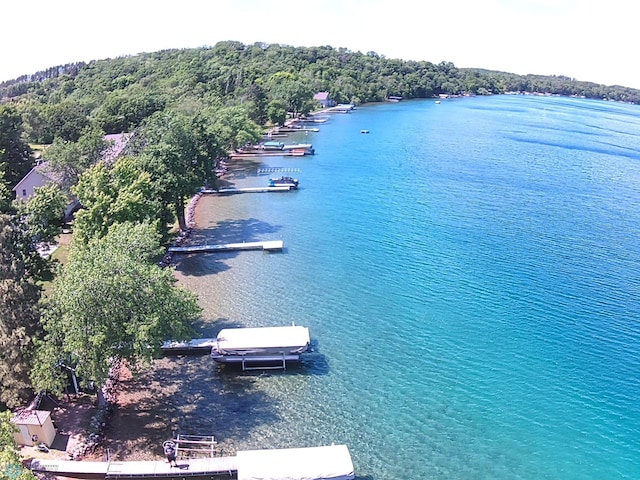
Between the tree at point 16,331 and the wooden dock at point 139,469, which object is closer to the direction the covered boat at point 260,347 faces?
the tree

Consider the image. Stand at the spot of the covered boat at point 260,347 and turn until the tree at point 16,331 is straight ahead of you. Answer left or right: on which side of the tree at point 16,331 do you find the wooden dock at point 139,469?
left

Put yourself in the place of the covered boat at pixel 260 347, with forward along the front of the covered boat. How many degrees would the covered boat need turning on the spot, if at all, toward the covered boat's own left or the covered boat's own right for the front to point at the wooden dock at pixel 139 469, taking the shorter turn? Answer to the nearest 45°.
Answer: approximately 45° to the covered boat's own left

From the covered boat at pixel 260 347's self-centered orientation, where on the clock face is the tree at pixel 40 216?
The tree is roughly at 1 o'clock from the covered boat.

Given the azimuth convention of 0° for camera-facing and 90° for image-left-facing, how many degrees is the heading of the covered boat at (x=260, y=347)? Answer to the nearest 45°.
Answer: approximately 90°

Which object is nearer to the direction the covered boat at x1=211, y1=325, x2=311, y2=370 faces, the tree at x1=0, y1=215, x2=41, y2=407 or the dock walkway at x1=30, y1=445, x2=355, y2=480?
the tree

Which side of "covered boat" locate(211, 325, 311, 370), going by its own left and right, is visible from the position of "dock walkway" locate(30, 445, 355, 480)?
left

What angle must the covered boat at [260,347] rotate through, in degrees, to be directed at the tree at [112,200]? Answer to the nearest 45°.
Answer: approximately 45° to its right
